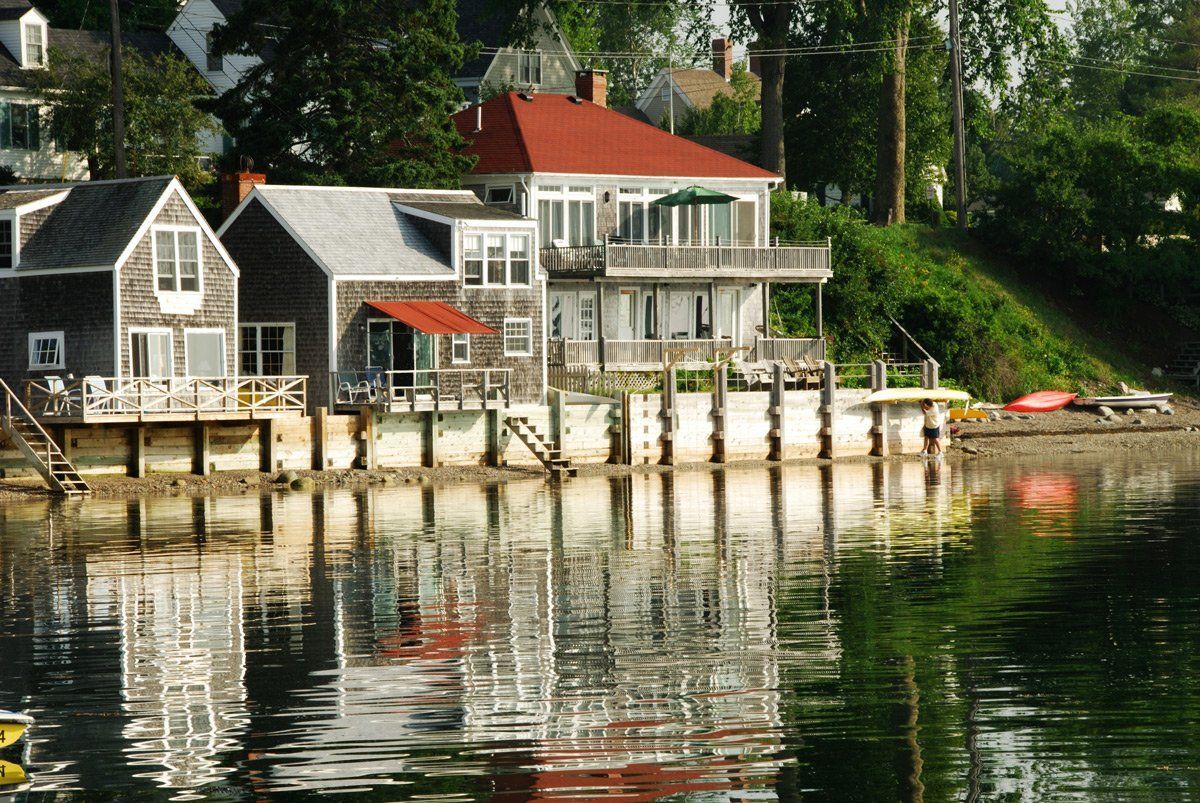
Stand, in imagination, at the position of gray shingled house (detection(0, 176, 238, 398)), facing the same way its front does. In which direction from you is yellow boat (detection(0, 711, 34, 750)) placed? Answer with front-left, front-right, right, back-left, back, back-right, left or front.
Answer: front-right

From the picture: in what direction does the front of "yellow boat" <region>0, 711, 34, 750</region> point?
to the viewer's right

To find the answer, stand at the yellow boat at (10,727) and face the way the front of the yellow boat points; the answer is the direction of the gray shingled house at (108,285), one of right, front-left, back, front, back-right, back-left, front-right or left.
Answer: left

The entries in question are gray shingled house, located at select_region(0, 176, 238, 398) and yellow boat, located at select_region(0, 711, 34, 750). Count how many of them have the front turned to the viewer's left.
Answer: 0

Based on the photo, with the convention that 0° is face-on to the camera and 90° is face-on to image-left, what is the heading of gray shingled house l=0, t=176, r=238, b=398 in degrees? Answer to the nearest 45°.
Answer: approximately 315°
